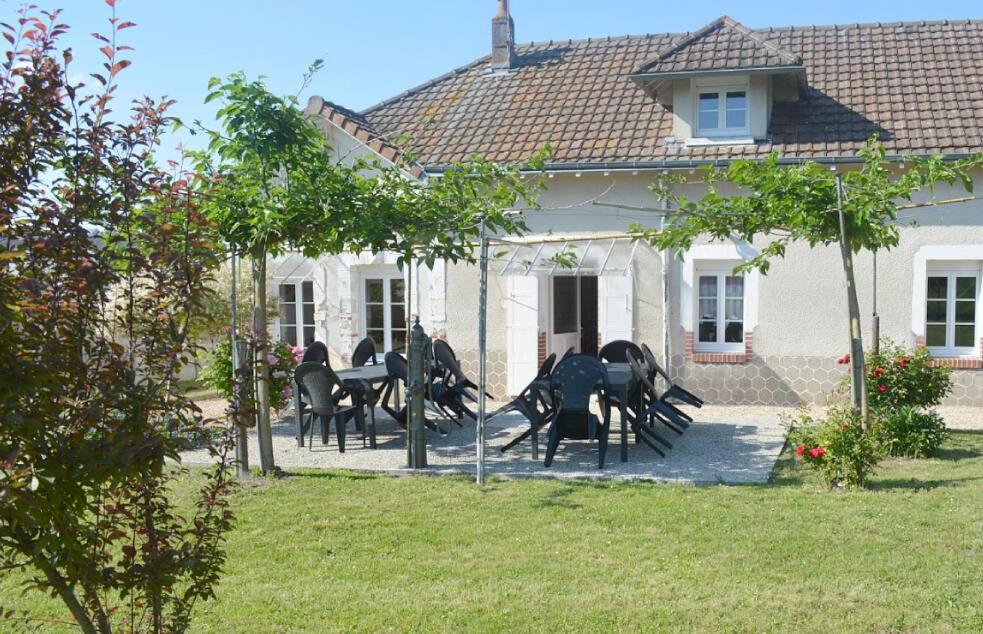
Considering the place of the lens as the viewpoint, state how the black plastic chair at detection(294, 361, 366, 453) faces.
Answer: facing away from the viewer and to the right of the viewer

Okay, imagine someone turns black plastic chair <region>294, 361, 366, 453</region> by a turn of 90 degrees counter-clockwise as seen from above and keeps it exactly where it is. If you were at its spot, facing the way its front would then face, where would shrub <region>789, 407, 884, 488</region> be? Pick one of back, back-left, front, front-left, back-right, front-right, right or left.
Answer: back

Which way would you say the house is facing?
toward the camera

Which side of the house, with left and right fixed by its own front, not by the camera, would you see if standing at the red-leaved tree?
front

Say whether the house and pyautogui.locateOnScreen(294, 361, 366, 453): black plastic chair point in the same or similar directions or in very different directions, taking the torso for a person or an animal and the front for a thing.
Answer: very different directions

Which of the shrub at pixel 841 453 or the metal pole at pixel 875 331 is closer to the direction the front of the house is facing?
the shrub

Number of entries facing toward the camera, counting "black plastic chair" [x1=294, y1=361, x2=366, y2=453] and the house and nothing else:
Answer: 1

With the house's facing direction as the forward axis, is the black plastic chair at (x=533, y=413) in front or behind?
in front

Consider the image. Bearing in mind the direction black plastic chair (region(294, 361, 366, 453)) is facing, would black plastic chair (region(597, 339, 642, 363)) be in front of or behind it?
in front
